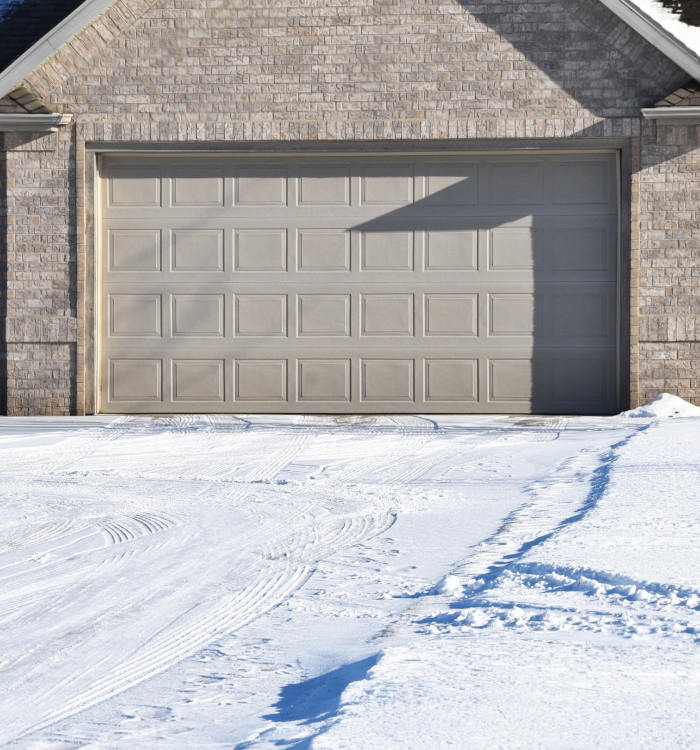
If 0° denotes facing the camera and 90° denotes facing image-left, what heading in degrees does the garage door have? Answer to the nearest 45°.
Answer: approximately 0°
